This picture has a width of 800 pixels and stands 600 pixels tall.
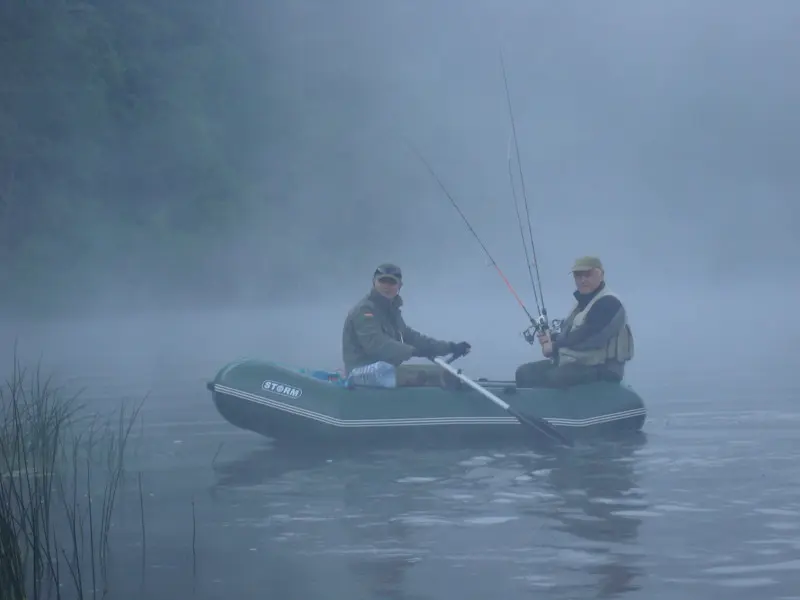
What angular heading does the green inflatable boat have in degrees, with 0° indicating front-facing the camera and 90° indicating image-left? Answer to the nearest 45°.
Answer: approximately 90°

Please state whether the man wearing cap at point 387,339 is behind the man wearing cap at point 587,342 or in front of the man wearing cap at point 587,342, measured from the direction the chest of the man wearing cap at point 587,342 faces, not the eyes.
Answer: in front

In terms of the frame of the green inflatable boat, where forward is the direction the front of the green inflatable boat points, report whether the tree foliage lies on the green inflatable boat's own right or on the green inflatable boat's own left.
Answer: on the green inflatable boat's own right

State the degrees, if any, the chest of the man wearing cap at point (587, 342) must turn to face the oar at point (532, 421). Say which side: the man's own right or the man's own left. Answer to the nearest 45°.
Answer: approximately 45° to the man's own left
